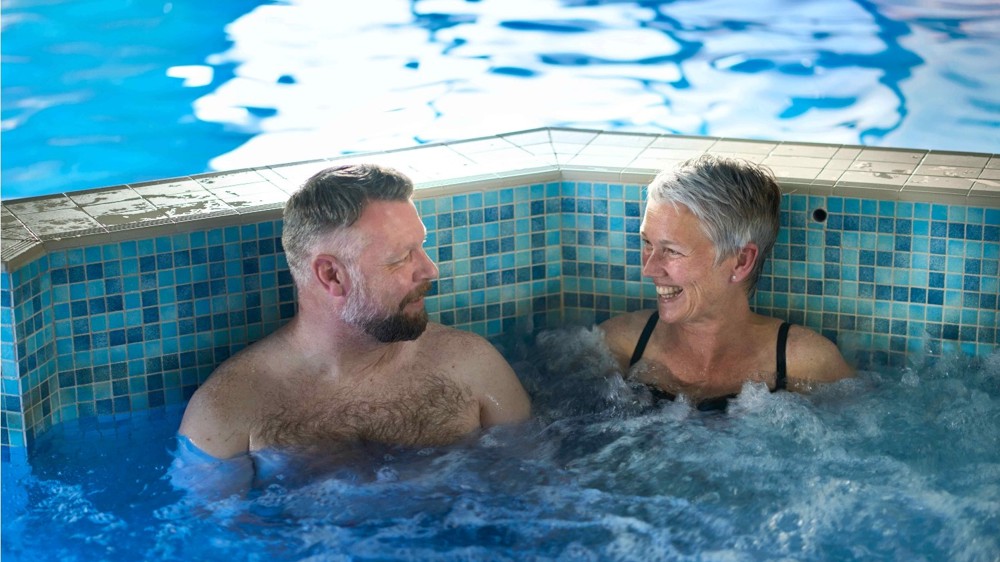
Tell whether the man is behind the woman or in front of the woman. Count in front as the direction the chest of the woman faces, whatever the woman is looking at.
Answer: in front

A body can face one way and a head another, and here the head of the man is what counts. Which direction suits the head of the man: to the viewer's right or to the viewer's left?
to the viewer's right

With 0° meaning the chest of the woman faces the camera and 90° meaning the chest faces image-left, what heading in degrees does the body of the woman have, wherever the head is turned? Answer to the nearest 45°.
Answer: approximately 45°

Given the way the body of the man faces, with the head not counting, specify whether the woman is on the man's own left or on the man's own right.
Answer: on the man's own left

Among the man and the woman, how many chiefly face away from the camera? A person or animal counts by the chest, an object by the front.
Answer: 0
